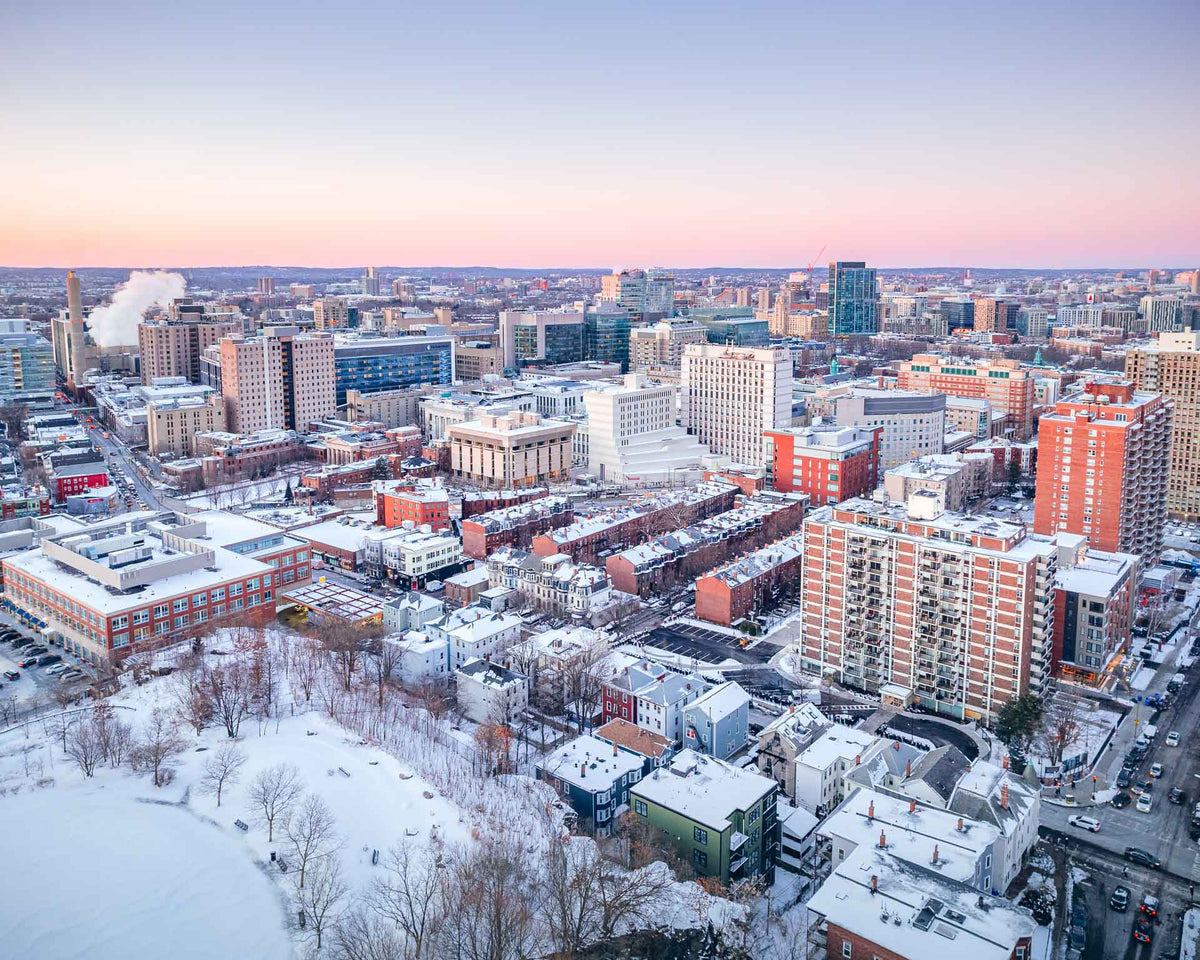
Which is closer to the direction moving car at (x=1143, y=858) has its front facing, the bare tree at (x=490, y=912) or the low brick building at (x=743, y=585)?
the bare tree

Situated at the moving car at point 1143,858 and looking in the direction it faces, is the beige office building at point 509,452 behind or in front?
behind

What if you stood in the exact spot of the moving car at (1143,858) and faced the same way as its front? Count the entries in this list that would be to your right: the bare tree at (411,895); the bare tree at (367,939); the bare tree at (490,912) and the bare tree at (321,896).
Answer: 4

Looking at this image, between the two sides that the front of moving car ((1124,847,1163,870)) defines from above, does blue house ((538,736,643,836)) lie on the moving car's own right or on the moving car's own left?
on the moving car's own right

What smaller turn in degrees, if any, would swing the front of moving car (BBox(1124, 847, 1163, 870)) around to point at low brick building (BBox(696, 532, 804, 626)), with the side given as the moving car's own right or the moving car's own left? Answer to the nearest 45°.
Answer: approximately 180°

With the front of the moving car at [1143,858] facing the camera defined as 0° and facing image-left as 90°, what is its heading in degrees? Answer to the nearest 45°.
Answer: approximately 315°

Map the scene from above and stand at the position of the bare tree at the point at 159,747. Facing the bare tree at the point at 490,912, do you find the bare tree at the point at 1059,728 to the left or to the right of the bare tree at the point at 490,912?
left

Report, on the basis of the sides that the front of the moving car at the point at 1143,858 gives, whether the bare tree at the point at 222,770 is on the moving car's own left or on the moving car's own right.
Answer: on the moving car's own right
